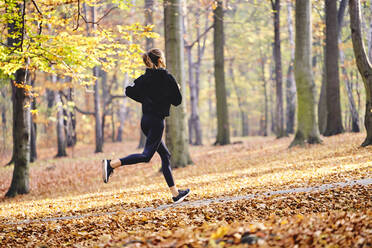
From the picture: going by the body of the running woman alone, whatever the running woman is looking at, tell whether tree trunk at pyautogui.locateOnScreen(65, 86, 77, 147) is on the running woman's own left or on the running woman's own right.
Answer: on the running woman's own left

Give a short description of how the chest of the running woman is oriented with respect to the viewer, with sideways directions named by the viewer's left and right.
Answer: facing away from the viewer and to the right of the viewer
